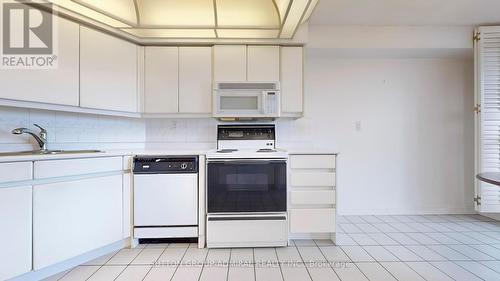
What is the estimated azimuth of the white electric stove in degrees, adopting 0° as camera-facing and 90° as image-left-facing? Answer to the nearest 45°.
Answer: approximately 0°

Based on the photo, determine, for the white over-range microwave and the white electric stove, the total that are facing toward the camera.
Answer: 2

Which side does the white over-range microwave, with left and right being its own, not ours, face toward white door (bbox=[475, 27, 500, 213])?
left

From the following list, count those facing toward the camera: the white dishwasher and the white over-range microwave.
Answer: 2

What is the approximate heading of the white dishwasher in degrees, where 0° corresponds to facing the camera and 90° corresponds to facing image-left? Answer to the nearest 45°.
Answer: approximately 0°
